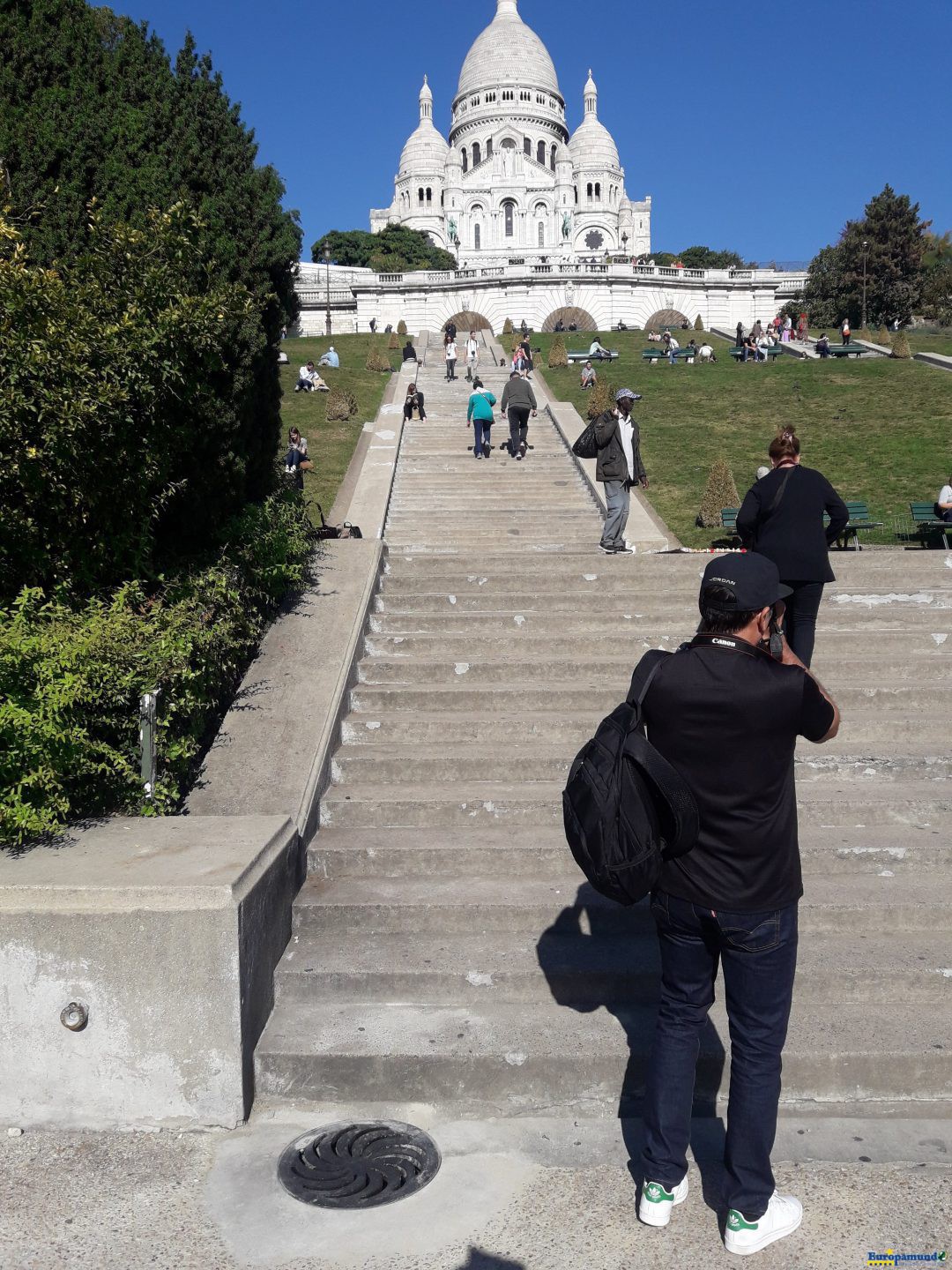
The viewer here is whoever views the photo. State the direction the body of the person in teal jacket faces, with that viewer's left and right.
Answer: facing away from the viewer

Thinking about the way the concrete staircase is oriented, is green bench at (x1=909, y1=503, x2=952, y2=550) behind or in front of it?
behind

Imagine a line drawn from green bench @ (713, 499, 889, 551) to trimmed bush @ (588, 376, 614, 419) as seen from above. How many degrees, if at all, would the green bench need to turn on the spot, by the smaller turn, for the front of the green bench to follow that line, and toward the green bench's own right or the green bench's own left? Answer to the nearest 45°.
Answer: approximately 135° to the green bench's own right

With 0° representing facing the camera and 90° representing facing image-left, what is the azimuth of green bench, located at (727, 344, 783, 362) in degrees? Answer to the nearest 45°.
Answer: approximately 0°

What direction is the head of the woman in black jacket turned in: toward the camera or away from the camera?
away from the camera

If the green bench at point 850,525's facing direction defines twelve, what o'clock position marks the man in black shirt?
The man in black shirt is roughly at 12 o'clock from the green bench.

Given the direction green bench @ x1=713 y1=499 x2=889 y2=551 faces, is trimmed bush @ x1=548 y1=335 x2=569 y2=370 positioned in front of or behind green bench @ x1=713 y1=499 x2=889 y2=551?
behind

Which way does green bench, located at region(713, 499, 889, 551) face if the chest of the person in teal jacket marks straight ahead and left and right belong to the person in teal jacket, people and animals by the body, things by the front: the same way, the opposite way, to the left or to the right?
the opposite way

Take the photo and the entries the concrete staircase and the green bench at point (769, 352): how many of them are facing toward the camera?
2

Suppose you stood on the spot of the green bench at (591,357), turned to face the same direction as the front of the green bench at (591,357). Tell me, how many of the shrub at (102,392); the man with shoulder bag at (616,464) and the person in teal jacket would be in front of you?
3
